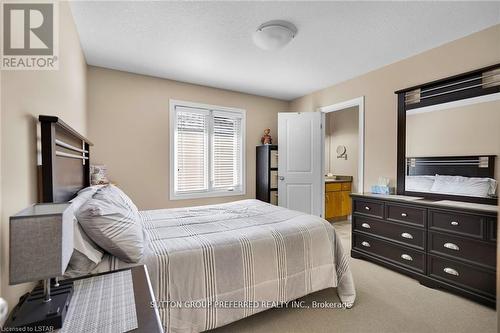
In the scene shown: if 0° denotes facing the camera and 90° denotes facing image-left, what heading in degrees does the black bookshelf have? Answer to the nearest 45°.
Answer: approximately 315°

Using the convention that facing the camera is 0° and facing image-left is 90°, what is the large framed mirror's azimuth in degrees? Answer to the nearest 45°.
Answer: approximately 45°

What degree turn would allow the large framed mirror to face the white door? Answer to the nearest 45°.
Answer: approximately 45° to its right

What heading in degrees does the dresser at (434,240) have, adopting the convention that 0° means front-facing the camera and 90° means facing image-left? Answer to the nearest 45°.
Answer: approximately 45°

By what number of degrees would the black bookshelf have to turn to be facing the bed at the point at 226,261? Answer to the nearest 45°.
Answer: approximately 45° to its right
